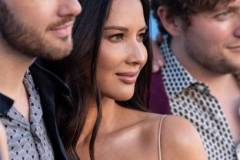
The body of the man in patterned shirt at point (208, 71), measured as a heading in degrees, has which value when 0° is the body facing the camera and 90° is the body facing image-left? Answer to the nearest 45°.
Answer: approximately 315°

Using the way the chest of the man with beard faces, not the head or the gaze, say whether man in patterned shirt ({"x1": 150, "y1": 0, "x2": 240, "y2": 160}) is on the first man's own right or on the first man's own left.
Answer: on the first man's own left

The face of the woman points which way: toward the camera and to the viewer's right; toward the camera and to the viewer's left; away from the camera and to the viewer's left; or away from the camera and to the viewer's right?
toward the camera and to the viewer's right

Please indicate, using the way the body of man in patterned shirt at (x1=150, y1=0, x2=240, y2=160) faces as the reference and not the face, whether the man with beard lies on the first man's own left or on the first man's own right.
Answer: on the first man's own right

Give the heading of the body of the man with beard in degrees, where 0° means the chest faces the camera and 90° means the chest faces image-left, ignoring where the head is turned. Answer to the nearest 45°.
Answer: approximately 315°
